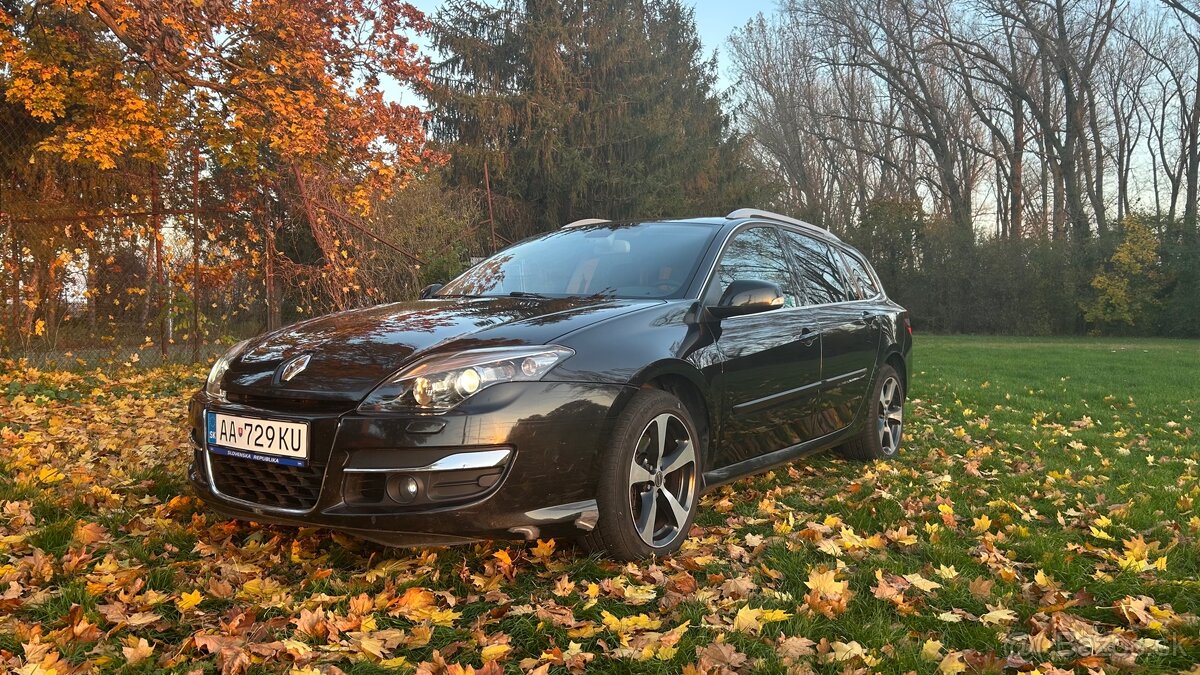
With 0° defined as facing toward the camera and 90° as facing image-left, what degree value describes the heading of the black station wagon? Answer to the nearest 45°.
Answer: approximately 45°

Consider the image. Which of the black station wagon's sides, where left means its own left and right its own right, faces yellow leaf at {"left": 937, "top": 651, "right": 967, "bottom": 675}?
left

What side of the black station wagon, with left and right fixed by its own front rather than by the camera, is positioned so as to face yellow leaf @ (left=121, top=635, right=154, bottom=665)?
front

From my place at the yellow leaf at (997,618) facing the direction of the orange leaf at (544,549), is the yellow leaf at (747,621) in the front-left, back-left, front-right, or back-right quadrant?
front-left

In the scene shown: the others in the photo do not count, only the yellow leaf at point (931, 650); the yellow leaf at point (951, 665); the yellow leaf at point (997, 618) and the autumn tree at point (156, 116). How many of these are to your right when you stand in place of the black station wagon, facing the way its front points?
1

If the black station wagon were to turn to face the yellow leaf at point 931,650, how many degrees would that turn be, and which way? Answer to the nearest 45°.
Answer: approximately 90° to its left

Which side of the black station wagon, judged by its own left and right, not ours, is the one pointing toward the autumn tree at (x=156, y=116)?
right

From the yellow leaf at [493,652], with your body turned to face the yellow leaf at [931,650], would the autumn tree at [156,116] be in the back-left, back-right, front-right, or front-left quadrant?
back-left

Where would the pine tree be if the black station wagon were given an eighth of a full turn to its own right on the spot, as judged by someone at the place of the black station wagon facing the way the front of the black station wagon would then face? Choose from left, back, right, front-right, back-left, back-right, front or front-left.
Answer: right

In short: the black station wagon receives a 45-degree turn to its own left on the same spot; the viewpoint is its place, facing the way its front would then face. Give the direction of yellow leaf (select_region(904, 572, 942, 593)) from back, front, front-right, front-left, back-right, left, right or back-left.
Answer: left
